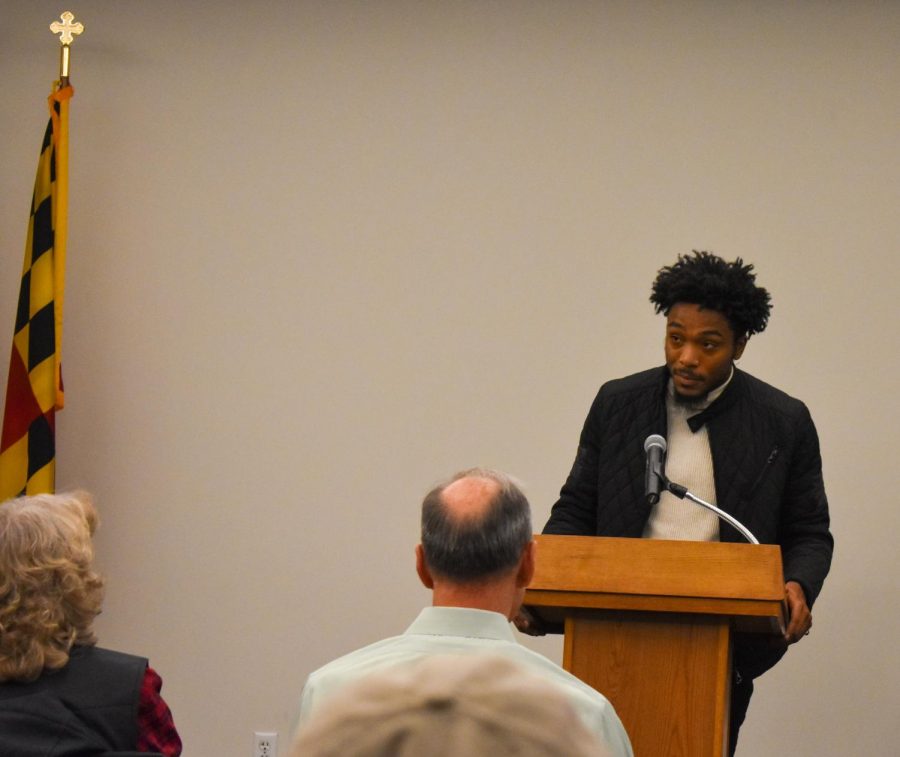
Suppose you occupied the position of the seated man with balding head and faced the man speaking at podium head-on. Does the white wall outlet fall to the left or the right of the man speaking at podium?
left

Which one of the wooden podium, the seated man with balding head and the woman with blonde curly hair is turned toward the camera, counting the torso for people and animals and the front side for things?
the wooden podium

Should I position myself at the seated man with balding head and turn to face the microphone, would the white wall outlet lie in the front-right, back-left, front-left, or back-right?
front-left

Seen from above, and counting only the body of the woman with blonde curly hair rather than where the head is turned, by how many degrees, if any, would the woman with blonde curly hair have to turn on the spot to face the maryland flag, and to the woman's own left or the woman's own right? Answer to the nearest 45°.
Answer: approximately 45° to the woman's own left

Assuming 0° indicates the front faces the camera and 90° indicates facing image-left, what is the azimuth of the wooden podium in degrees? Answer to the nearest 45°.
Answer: approximately 0°

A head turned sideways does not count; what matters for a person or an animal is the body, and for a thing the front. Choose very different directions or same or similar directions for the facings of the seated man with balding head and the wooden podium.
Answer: very different directions

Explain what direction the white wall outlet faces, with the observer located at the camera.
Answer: facing the viewer

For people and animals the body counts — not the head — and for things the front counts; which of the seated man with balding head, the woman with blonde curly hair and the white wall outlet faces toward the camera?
the white wall outlet

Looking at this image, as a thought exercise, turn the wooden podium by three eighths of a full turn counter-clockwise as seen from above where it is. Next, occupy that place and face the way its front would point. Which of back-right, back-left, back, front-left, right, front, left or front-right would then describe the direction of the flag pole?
left

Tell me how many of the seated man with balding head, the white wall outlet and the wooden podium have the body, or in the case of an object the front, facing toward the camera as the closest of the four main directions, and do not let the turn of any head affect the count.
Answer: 2

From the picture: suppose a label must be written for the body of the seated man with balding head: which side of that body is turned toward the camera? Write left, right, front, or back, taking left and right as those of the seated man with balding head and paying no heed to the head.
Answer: back

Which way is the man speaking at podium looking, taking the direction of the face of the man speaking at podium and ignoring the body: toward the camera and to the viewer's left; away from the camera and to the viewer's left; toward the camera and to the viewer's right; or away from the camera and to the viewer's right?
toward the camera and to the viewer's left

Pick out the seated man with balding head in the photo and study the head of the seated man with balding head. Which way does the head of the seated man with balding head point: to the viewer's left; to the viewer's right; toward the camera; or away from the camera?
away from the camera

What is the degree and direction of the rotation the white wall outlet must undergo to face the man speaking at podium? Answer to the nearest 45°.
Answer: approximately 45° to its left

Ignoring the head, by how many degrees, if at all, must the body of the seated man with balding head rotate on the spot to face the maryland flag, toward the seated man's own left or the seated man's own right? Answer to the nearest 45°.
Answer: approximately 45° to the seated man's own left
